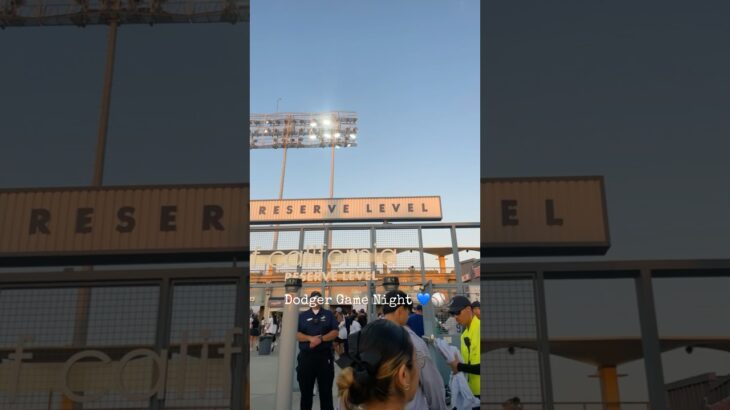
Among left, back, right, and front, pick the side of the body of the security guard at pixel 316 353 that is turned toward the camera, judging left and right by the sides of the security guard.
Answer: front

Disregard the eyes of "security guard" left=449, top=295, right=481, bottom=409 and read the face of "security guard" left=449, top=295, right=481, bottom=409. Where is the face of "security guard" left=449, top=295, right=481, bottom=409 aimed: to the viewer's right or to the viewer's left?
to the viewer's left

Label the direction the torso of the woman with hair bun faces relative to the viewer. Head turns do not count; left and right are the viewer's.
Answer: facing away from the viewer and to the right of the viewer

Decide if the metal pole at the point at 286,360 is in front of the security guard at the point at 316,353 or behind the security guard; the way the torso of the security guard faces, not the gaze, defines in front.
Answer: in front
